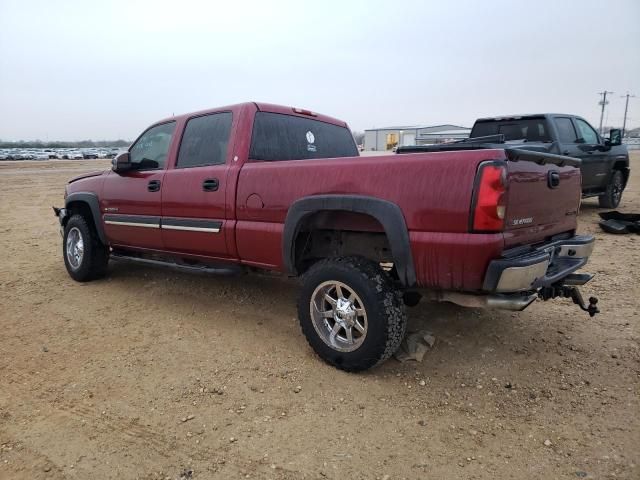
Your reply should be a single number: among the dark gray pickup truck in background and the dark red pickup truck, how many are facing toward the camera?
0

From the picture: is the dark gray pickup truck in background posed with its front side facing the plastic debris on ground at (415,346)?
no

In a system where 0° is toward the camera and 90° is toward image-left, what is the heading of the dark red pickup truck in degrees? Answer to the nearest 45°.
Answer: approximately 135°

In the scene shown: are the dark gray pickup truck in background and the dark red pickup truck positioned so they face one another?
no

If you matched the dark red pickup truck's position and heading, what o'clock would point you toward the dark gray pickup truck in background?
The dark gray pickup truck in background is roughly at 3 o'clock from the dark red pickup truck.

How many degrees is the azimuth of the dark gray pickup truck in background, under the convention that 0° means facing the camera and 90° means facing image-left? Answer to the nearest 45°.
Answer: approximately 225°

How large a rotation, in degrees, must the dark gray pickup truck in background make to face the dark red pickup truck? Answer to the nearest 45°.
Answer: approximately 135° to its right
